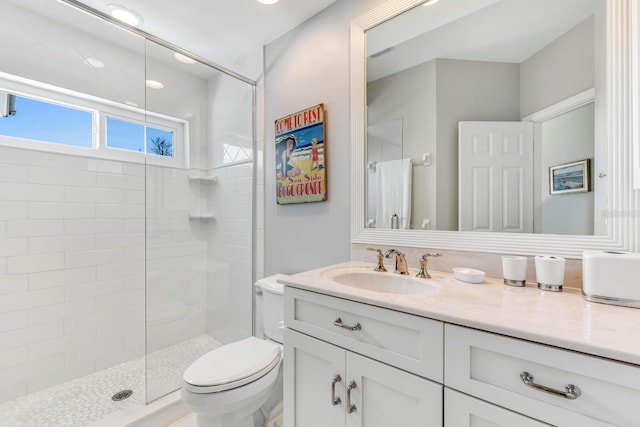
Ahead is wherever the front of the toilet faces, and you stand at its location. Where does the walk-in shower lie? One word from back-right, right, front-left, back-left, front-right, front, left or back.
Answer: right

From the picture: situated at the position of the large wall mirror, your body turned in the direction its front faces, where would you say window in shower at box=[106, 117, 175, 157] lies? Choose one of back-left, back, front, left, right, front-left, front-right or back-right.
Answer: front-right

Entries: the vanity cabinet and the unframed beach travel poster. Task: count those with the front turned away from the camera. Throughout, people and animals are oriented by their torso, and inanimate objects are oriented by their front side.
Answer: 0

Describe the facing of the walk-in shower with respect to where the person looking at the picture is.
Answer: facing the viewer and to the right of the viewer
